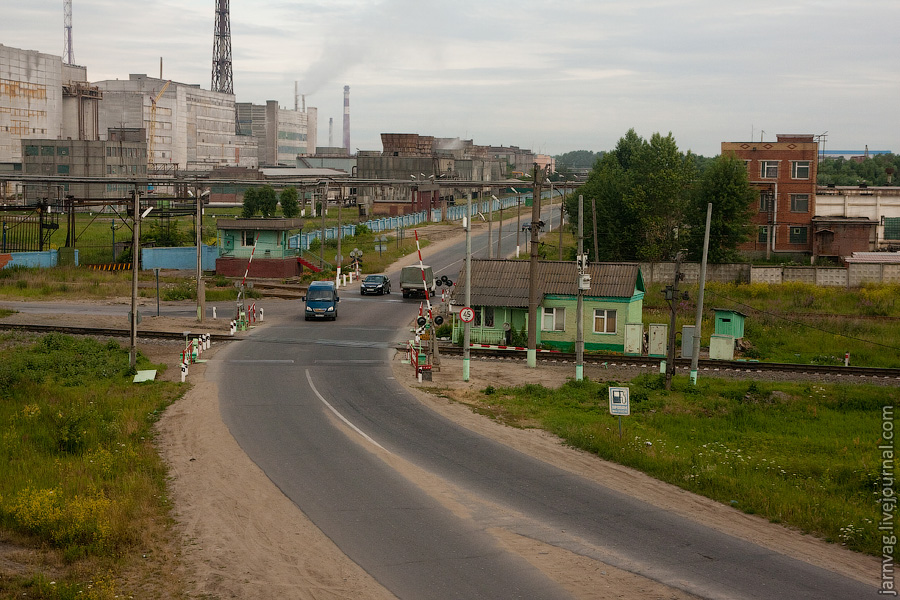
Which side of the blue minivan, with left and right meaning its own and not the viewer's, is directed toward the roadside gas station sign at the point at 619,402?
front

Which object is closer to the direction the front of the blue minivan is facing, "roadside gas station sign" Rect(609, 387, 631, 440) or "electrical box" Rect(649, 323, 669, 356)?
the roadside gas station sign

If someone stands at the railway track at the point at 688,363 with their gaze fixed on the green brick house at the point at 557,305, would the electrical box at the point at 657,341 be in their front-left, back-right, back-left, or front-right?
front-right

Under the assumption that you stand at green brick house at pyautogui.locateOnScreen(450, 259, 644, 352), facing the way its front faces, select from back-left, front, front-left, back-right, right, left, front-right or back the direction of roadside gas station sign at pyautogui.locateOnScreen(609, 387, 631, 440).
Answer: front

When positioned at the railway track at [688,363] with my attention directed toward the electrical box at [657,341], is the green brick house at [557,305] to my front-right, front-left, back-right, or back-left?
front-left

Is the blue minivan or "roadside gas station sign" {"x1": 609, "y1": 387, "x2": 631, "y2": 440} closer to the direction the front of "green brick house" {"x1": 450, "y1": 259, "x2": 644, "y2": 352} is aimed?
the roadside gas station sign

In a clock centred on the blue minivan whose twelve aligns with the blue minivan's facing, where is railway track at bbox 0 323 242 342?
The railway track is roughly at 2 o'clock from the blue minivan.

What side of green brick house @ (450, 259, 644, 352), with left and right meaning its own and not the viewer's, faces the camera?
front

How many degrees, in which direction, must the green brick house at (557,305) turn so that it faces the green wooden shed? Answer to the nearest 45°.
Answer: approximately 90° to its left

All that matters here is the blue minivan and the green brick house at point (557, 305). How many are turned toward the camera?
2

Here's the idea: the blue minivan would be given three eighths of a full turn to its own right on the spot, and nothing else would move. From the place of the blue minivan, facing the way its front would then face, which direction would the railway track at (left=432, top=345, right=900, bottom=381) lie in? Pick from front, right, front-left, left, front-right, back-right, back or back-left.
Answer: back

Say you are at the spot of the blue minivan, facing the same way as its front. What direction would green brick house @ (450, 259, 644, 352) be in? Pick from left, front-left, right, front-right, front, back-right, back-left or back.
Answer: front-left

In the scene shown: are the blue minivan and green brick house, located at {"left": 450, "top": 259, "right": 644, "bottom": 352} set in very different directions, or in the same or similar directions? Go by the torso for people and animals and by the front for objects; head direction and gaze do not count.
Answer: same or similar directions
